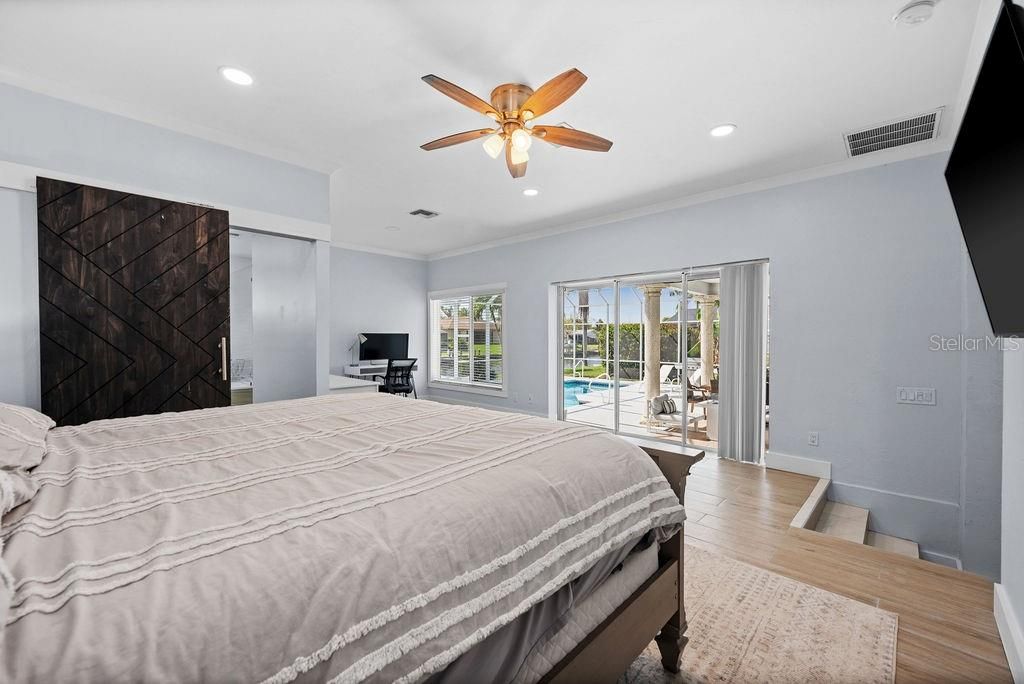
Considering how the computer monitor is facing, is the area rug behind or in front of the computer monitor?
in front

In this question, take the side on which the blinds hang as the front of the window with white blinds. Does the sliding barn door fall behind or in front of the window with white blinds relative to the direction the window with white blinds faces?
in front

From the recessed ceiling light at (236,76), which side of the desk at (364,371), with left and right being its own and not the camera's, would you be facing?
front

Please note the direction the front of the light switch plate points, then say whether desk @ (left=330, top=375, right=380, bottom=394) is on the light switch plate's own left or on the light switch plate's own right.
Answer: on the light switch plate's own right

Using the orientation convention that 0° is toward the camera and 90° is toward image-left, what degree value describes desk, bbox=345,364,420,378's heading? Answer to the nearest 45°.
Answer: approximately 0°

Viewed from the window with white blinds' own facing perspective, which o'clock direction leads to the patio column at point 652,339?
The patio column is roughly at 9 o'clock from the window with white blinds.

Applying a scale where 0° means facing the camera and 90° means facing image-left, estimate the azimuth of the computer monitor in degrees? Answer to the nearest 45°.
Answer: approximately 0°

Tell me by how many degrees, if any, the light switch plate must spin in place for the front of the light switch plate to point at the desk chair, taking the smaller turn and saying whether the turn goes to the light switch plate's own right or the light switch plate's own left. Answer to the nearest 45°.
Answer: approximately 90° to the light switch plate's own right
